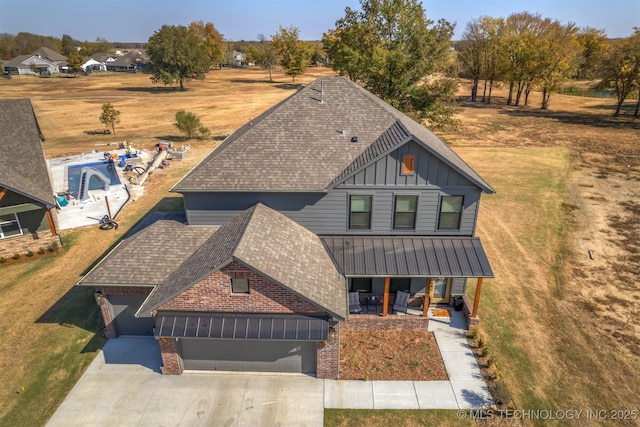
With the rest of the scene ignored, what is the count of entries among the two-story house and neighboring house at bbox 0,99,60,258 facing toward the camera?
2

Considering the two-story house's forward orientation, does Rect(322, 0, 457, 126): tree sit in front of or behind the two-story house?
behind

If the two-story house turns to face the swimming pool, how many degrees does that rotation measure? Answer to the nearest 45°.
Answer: approximately 135° to its right

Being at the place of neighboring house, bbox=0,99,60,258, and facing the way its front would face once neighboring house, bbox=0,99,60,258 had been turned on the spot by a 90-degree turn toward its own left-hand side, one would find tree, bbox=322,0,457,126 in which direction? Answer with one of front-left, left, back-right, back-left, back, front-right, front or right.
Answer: front

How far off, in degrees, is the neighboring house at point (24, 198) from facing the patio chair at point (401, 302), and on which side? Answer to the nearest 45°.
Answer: approximately 45° to its left

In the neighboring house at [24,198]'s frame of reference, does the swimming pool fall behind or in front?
behind

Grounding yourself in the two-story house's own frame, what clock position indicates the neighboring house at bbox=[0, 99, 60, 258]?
The neighboring house is roughly at 4 o'clock from the two-story house.

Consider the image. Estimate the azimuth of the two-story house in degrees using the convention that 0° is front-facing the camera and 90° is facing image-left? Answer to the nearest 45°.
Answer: approximately 0°

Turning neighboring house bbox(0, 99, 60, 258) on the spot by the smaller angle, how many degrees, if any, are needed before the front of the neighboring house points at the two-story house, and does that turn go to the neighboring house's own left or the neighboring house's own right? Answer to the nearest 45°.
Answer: approximately 45° to the neighboring house's own left
